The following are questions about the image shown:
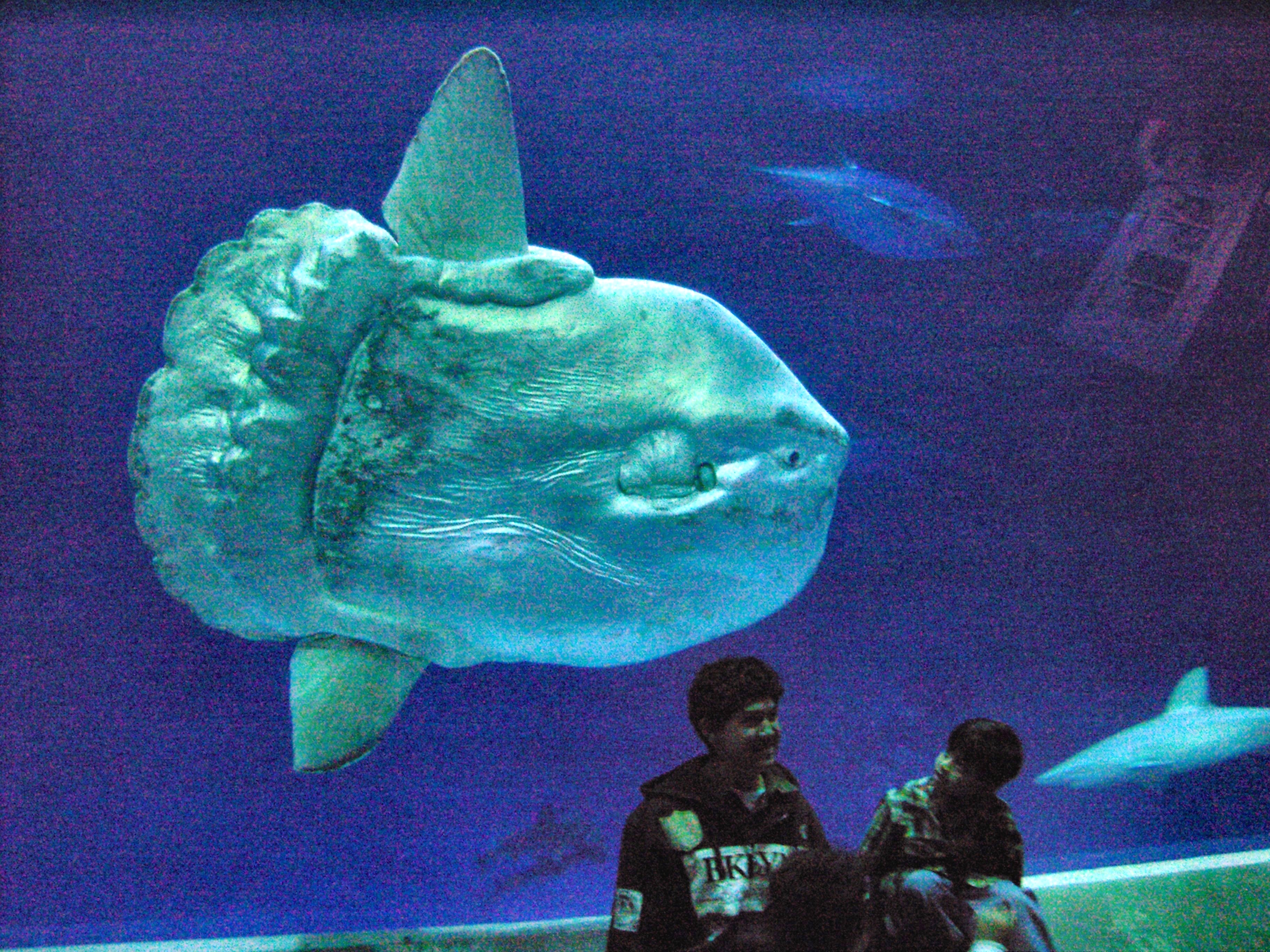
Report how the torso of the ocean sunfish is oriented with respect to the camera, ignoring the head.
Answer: to the viewer's right

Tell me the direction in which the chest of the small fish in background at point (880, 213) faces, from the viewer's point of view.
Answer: to the viewer's right

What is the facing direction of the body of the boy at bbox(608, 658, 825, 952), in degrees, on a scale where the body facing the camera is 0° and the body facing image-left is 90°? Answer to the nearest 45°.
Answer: approximately 315°

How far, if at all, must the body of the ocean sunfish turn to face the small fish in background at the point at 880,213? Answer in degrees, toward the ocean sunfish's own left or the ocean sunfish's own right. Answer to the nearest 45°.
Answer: approximately 45° to the ocean sunfish's own left

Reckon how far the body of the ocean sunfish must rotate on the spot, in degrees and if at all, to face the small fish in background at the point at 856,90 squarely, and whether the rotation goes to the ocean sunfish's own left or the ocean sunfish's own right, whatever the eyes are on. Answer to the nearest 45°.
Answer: approximately 45° to the ocean sunfish's own left

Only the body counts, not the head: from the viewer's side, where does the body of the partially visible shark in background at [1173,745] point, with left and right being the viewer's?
facing to the left of the viewer
